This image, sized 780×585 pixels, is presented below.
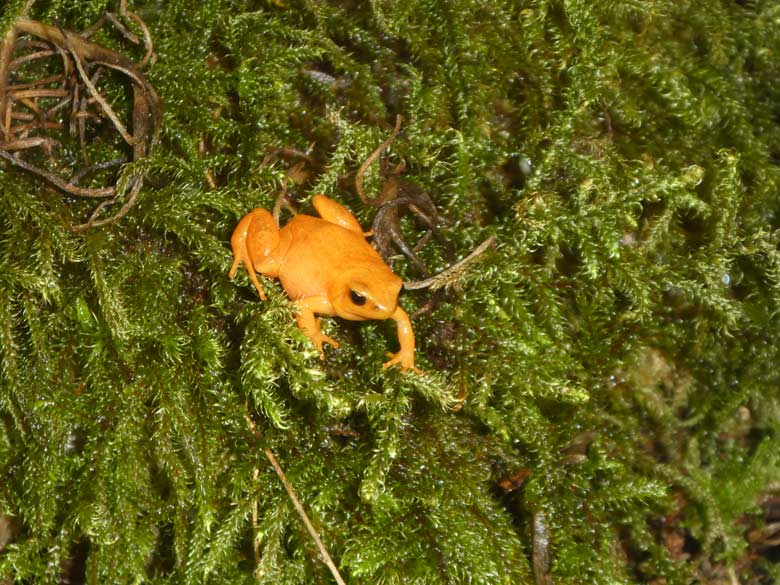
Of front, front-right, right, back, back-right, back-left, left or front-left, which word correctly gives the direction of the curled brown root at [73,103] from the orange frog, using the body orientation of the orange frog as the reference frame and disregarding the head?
back

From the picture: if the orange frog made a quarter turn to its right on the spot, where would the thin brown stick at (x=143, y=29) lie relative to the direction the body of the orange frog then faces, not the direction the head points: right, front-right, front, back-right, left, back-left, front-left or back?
right

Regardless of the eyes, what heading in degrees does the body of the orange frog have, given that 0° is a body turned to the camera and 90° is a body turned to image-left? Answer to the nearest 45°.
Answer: approximately 315°
